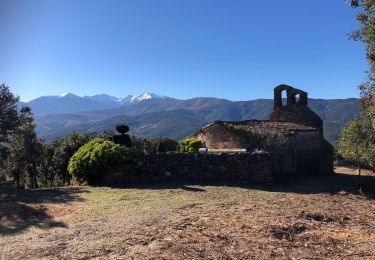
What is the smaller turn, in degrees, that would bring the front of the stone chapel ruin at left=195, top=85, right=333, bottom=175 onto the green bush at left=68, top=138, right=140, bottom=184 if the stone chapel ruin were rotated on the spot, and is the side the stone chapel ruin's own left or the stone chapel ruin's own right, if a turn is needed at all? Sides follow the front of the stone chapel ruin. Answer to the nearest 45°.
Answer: approximately 180°

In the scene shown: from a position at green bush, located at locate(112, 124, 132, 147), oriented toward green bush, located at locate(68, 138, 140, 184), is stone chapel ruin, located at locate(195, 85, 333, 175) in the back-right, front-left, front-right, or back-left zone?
back-left

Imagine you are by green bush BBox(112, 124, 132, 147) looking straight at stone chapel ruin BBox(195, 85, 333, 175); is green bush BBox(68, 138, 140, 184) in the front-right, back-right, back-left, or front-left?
back-right
